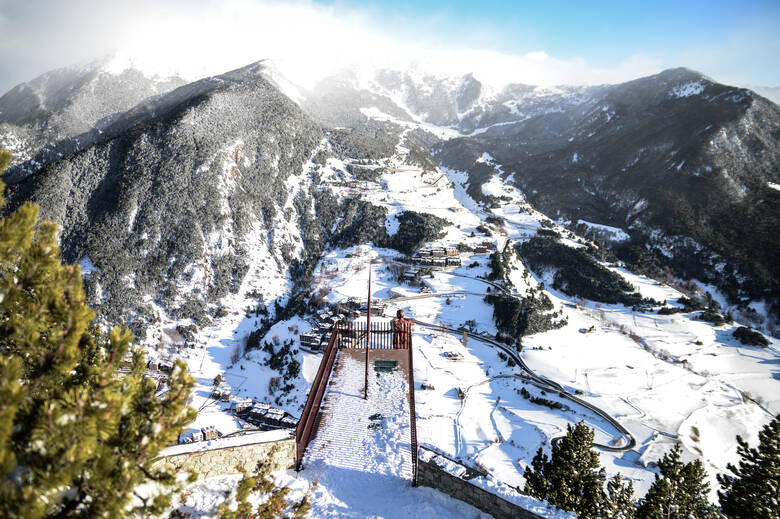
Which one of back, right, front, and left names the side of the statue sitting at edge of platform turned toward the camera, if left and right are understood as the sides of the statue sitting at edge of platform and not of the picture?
back

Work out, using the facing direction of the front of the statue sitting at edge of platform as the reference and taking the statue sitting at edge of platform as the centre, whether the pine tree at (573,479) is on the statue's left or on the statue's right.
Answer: on the statue's right

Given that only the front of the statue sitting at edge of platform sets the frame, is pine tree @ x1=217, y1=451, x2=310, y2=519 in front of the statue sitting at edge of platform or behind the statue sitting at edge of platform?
behind

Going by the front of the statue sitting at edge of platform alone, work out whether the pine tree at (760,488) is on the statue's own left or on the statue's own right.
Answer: on the statue's own right

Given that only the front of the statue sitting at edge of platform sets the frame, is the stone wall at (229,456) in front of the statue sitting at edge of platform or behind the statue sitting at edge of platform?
behind

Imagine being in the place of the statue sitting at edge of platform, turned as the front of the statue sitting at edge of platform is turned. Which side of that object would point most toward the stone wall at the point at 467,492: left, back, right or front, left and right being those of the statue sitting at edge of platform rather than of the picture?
back

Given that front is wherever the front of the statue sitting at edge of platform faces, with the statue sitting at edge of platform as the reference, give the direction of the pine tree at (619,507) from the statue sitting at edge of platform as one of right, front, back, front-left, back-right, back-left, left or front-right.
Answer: back-right
